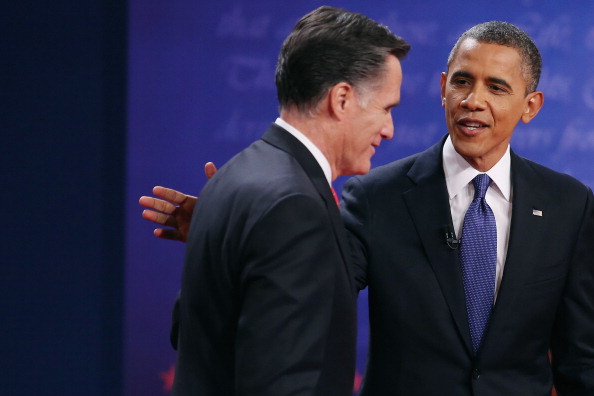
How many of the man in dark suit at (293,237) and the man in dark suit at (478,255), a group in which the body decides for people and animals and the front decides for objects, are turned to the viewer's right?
1

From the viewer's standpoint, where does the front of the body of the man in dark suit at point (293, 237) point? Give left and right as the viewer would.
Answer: facing to the right of the viewer

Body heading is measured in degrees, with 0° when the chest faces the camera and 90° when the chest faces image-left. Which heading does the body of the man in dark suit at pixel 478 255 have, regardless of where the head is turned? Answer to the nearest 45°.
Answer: approximately 0°

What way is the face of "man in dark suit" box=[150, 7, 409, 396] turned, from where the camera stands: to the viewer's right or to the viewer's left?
to the viewer's right

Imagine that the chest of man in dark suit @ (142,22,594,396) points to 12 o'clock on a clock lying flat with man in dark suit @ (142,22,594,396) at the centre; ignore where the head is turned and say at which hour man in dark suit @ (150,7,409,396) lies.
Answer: man in dark suit @ (150,7,409,396) is roughly at 1 o'clock from man in dark suit @ (142,22,594,396).
